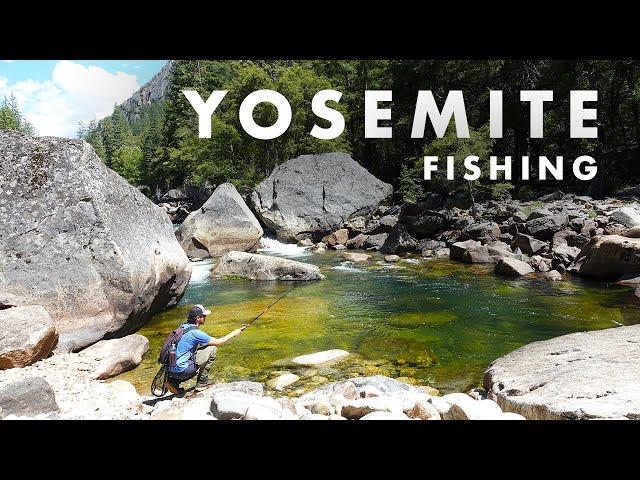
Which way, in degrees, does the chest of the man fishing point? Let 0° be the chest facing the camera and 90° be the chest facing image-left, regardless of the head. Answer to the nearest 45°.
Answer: approximately 270°

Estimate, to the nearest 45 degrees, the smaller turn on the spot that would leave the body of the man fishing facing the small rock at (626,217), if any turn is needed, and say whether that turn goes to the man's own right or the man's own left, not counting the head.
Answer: approximately 45° to the man's own left

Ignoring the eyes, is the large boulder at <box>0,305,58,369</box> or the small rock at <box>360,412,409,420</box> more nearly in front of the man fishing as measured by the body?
the small rock

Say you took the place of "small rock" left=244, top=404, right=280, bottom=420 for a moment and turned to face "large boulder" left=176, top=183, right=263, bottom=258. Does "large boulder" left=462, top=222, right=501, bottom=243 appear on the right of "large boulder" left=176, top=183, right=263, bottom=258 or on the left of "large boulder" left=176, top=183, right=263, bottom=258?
right

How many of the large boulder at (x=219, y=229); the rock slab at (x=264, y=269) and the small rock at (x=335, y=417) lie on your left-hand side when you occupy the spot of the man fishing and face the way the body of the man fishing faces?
2

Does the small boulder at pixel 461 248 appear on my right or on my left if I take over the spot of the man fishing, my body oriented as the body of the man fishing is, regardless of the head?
on my left

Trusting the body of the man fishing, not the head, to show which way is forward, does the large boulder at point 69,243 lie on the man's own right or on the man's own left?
on the man's own left

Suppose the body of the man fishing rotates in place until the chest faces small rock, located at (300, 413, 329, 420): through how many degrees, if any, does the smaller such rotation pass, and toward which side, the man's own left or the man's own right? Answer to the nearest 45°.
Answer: approximately 45° to the man's own right

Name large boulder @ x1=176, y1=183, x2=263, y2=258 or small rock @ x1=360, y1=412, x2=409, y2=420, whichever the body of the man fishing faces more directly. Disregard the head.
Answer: the small rock
